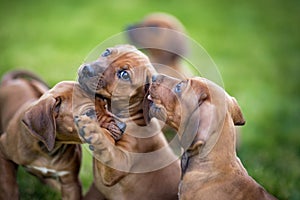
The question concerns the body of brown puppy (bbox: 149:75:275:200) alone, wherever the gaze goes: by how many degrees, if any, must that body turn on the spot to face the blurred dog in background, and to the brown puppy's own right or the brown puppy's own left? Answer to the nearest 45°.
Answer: approximately 90° to the brown puppy's own right

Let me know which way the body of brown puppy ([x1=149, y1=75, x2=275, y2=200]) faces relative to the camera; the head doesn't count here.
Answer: to the viewer's left

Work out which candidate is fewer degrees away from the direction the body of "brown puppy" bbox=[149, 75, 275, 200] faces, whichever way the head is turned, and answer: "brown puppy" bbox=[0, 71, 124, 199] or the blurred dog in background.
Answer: the brown puppy

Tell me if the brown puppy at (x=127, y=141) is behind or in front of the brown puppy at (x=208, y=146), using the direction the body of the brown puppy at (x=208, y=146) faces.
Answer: in front

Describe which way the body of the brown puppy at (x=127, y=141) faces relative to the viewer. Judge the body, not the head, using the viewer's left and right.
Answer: facing the viewer and to the left of the viewer

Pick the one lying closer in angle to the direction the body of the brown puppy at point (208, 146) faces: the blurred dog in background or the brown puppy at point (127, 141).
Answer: the brown puppy

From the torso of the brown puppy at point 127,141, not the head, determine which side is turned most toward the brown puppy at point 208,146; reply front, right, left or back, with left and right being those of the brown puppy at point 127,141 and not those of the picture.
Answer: left

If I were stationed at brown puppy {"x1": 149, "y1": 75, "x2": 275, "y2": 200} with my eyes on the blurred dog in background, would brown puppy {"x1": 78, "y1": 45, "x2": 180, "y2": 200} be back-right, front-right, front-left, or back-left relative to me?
front-left

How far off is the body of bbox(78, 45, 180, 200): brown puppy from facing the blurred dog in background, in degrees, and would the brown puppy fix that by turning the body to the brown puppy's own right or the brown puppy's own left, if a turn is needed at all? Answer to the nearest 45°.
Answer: approximately 135° to the brown puppy's own right
